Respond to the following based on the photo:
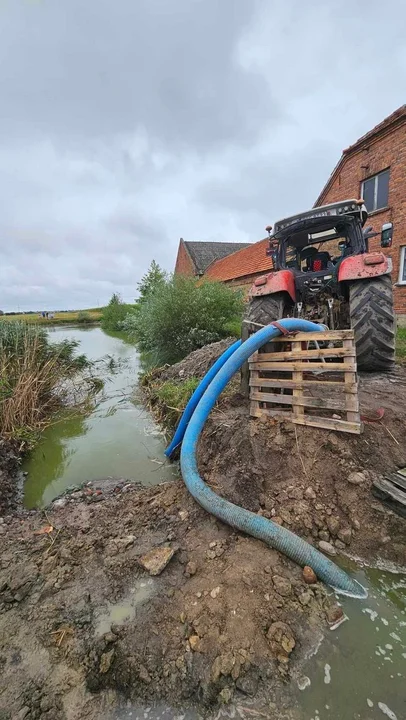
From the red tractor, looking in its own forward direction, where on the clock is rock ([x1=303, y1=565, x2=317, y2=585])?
The rock is roughly at 6 o'clock from the red tractor.

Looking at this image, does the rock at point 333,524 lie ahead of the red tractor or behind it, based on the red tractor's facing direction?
behind

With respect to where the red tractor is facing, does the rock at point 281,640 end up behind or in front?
behind

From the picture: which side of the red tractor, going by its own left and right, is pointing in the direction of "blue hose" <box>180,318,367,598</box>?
back

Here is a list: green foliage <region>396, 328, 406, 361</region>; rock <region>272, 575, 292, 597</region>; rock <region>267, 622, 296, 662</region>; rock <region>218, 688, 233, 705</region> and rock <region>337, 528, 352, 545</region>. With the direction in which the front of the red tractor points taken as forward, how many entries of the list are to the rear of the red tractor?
4

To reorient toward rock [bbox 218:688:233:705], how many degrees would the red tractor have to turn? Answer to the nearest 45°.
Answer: approximately 180°

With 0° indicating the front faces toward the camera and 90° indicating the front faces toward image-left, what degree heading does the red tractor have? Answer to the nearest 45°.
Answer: approximately 180°

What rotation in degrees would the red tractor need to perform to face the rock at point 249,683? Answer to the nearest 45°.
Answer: approximately 180°

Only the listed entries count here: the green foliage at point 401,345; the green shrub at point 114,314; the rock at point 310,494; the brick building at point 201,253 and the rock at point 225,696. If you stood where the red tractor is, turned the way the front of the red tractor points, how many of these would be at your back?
2

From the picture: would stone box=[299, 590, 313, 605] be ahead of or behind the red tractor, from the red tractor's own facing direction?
behind

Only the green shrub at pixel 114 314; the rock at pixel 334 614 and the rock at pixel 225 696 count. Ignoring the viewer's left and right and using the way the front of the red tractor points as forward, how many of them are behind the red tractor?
2

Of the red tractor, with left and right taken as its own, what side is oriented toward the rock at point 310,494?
back

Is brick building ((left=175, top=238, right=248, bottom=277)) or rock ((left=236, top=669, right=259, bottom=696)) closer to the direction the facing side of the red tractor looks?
the brick building

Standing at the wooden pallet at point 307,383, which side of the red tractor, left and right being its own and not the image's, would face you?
back

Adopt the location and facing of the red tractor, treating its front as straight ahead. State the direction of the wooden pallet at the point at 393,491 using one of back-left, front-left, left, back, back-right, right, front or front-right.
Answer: back

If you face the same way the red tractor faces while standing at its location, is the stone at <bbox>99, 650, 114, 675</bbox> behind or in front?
behind
